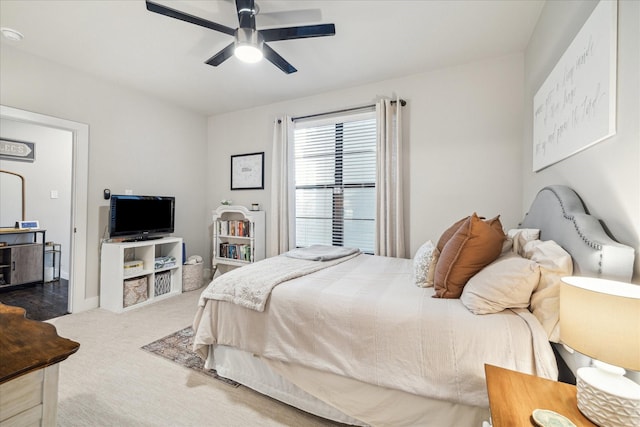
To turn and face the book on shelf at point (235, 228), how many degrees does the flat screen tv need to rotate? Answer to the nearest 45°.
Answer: approximately 45° to its left

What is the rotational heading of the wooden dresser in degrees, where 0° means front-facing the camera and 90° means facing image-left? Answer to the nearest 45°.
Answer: approximately 315°

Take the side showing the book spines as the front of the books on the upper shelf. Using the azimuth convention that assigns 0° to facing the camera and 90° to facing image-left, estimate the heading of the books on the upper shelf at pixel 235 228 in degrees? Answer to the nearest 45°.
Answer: approximately 0°

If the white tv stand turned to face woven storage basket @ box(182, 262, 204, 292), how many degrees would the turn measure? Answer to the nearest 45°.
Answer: approximately 45° to its left

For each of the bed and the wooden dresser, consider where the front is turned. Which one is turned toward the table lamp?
the wooden dresser

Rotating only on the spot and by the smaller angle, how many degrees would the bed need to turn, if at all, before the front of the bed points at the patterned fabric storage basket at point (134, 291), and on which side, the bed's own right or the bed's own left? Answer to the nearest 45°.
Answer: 0° — it already faces it

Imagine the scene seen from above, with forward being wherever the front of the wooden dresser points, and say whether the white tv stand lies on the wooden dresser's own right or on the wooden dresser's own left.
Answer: on the wooden dresser's own left

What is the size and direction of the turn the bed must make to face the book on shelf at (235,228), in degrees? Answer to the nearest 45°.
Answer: approximately 45° to its right

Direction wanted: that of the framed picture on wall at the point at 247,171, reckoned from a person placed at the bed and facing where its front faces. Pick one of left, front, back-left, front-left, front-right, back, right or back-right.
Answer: front-right

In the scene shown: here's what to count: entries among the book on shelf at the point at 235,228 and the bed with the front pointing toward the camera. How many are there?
1

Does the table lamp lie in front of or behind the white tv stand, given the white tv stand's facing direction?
in front

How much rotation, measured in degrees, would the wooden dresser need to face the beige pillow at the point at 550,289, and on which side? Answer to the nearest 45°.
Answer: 0° — it already faces it

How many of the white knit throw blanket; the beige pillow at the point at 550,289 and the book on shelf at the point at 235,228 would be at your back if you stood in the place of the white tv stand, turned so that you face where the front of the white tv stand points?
0

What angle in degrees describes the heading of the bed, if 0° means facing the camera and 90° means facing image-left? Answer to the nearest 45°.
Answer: approximately 90°
